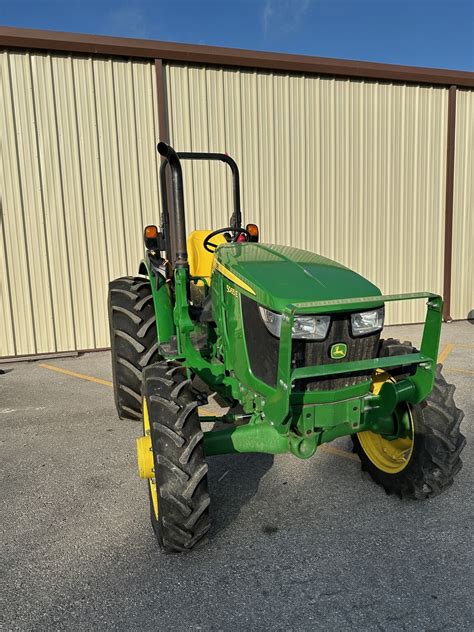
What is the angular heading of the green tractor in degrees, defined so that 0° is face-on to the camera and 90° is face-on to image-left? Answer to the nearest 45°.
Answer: approximately 315°
